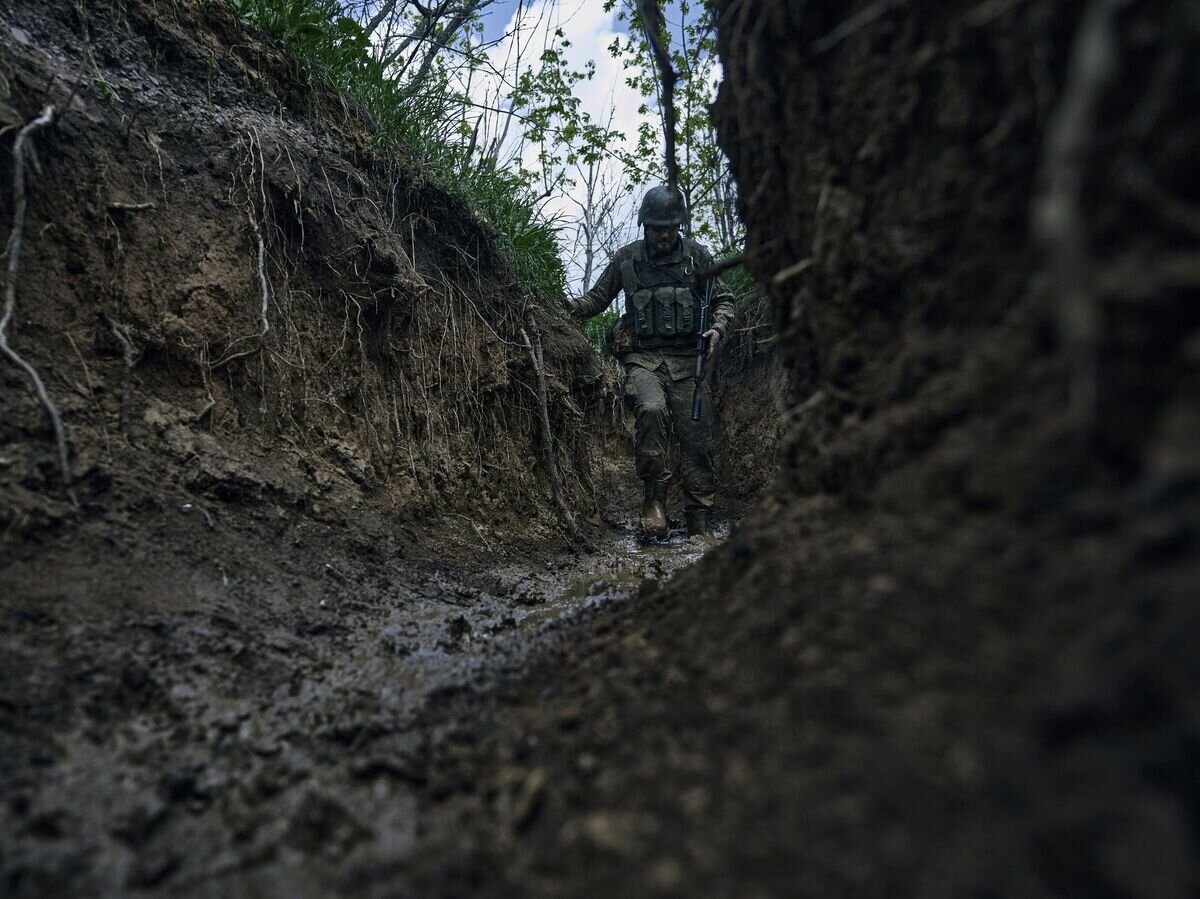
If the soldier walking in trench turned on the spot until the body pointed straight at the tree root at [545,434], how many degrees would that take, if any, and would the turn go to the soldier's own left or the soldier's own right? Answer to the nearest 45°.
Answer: approximately 45° to the soldier's own right

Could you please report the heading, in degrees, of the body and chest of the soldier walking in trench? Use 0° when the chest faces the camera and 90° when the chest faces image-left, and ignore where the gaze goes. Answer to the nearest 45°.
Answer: approximately 0°

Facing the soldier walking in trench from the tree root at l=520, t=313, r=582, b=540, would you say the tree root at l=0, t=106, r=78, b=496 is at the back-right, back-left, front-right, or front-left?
back-right

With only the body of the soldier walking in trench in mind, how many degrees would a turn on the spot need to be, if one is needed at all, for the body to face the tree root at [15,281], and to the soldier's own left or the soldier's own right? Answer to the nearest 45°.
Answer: approximately 45° to the soldier's own right

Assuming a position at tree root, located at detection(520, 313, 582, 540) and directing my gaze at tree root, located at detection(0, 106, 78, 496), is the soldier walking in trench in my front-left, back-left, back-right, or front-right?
back-left
